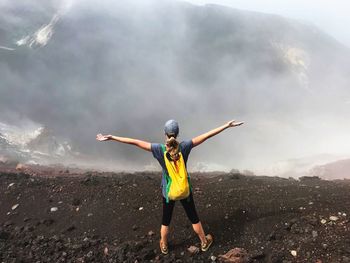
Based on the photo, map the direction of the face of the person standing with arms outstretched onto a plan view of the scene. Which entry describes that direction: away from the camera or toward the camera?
away from the camera

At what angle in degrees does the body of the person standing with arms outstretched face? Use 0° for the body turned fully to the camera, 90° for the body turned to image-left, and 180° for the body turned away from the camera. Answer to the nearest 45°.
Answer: approximately 180°

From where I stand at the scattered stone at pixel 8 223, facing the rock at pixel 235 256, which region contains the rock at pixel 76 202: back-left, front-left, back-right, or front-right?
front-left

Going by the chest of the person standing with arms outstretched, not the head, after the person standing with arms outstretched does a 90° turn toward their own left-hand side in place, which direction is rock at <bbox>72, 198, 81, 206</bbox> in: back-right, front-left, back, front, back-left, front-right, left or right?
front-right
